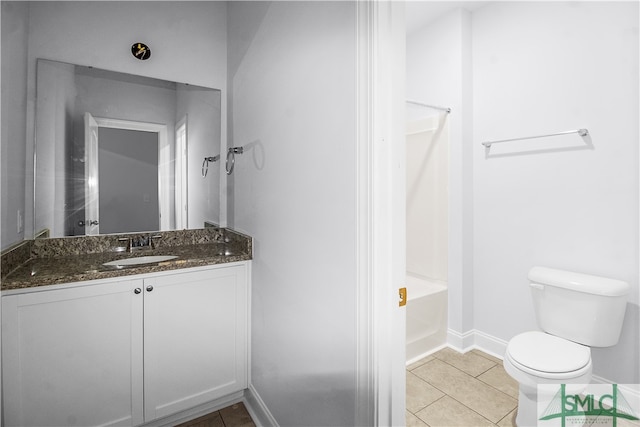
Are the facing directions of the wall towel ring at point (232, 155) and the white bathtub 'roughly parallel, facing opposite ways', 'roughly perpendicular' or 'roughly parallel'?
roughly perpendicular

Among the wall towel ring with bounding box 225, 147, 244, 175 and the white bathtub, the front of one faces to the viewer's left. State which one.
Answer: the wall towel ring

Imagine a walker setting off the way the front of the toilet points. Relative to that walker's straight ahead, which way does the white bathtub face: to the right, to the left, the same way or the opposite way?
to the left

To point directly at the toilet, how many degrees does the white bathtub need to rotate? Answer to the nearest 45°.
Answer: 0° — it already faces it

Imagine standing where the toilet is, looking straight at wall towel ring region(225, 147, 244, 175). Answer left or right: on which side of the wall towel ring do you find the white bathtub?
right

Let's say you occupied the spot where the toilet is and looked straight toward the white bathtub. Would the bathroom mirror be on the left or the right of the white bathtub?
left

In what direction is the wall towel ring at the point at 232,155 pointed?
to the viewer's left

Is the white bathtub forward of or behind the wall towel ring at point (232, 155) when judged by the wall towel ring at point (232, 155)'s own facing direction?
behind

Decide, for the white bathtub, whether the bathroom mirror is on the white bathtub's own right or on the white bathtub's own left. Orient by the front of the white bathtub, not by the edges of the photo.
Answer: on the white bathtub's own right
